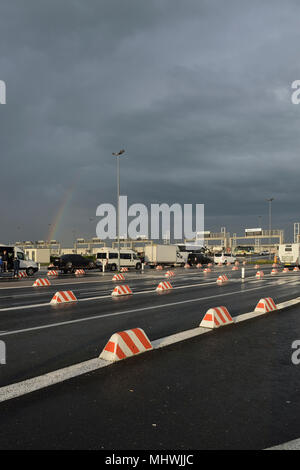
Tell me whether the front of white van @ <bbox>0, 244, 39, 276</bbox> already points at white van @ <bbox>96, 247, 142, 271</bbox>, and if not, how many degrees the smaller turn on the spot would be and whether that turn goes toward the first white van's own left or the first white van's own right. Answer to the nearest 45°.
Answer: approximately 45° to the first white van's own left

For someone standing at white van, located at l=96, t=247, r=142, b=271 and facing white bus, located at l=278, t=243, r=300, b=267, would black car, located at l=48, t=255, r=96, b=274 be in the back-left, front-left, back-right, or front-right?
back-right

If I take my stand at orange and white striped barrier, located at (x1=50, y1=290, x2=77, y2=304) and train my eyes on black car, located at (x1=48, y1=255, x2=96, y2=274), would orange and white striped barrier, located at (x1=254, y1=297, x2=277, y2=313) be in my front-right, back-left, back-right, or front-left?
back-right

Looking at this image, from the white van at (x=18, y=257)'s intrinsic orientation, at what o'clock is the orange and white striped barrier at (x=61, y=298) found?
The orange and white striped barrier is roughly at 3 o'clock from the white van.

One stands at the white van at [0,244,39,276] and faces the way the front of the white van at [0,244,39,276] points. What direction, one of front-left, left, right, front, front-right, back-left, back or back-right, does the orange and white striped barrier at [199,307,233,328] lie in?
right

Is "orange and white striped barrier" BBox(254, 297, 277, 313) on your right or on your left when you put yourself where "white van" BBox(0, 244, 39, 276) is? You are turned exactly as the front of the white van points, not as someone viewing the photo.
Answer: on your right

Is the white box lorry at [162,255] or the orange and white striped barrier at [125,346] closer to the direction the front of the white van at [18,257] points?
the white box lorry

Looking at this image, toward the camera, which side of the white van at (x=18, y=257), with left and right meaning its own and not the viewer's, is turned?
right

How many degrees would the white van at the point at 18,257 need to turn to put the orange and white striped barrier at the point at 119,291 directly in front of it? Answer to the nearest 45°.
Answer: approximately 90° to its right
